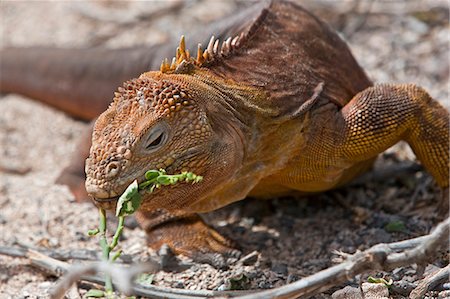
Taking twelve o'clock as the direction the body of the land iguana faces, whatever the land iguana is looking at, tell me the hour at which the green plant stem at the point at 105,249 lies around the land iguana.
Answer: The green plant stem is roughly at 12 o'clock from the land iguana.

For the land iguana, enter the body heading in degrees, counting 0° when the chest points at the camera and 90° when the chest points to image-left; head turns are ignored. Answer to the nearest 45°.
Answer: approximately 45°
